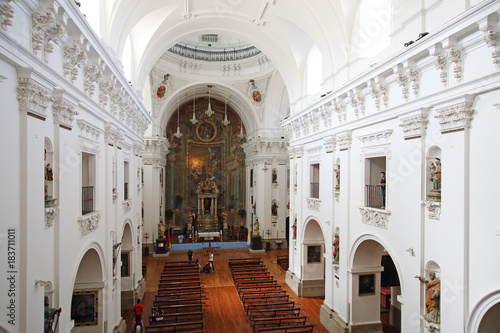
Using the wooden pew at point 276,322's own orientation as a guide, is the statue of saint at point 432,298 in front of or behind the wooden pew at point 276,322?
behind

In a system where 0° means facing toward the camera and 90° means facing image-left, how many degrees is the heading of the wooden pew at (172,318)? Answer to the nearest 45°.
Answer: approximately 180°

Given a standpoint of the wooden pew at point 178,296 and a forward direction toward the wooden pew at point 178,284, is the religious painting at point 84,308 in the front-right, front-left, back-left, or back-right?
back-left

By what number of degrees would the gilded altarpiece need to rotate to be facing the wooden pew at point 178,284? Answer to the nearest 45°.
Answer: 0° — it already faces it

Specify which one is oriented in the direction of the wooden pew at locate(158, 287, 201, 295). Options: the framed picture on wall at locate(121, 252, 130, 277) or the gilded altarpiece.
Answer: the gilded altarpiece

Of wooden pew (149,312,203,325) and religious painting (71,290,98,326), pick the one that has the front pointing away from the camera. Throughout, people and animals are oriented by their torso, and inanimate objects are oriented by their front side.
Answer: the wooden pew

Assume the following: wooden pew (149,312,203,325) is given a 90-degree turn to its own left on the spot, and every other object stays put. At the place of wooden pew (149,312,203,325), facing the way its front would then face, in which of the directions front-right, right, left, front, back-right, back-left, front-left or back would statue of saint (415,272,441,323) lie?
back-left

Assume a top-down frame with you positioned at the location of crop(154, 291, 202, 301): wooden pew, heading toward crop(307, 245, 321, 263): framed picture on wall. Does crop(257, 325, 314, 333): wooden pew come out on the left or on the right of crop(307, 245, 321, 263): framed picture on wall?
right

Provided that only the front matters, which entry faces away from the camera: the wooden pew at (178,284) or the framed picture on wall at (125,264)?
the wooden pew
